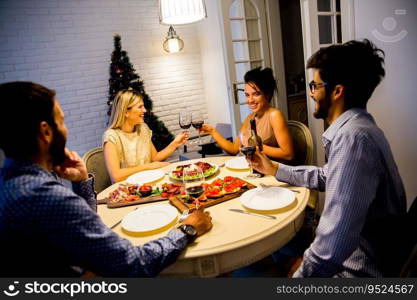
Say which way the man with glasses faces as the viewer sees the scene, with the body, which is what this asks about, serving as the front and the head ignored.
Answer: to the viewer's left

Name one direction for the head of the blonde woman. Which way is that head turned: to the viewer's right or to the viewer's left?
to the viewer's right

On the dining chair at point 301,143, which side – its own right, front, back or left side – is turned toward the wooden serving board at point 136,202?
front

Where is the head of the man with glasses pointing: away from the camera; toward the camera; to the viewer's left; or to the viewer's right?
to the viewer's left

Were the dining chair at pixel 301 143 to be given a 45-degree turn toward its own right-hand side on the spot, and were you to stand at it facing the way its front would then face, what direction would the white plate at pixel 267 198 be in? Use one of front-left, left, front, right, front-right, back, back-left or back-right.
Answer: left

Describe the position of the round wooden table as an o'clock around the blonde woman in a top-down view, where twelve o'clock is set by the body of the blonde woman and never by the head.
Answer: The round wooden table is roughly at 1 o'clock from the blonde woman.

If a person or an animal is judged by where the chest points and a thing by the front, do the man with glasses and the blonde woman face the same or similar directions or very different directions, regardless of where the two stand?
very different directions

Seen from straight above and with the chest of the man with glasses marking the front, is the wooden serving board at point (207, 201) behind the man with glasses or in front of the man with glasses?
in front

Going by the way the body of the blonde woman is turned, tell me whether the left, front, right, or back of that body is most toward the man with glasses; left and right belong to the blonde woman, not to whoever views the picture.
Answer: front

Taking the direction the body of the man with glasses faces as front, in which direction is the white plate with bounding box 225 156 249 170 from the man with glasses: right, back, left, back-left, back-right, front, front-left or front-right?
front-right

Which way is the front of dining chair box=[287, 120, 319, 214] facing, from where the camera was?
facing the viewer and to the left of the viewer

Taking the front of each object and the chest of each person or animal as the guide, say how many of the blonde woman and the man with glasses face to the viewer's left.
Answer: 1

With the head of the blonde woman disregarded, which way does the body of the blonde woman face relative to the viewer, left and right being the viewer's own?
facing the viewer and to the right of the viewer
